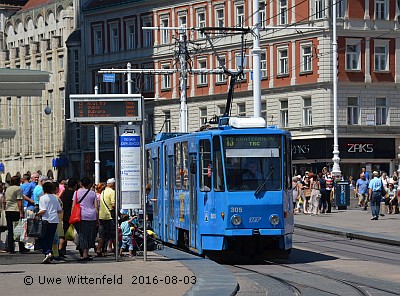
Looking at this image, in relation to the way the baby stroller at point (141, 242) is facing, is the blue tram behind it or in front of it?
in front

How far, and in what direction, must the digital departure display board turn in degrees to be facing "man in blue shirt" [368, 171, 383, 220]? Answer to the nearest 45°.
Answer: approximately 135° to its left

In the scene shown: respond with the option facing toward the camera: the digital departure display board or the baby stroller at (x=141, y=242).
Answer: the digital departure display board

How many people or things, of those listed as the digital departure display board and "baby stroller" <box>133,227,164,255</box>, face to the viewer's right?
1

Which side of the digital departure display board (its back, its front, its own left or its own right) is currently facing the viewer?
front

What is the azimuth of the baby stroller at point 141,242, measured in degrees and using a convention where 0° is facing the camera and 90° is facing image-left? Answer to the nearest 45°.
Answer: approximately 270°

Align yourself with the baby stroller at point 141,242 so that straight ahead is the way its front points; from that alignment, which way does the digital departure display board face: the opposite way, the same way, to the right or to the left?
to the right
